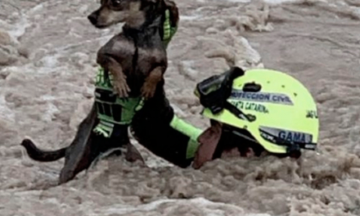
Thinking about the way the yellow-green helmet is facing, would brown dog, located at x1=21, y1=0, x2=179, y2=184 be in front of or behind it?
in front

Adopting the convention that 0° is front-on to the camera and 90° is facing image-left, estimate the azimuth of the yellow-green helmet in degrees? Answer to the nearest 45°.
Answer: approximately 90°
